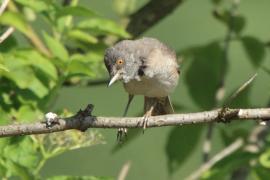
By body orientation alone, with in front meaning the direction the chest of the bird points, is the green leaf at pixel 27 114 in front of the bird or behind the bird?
in front

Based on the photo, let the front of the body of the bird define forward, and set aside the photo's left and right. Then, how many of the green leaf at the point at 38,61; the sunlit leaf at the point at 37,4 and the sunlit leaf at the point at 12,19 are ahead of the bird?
3

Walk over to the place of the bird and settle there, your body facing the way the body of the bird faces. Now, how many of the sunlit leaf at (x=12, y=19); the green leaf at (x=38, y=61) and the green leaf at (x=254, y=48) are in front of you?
2

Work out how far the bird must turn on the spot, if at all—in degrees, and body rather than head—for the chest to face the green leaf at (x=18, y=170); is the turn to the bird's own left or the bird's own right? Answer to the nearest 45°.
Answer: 0° — it already faces it

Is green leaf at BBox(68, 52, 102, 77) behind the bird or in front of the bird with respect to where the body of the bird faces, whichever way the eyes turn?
in front

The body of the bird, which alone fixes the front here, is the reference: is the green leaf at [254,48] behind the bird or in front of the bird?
behind

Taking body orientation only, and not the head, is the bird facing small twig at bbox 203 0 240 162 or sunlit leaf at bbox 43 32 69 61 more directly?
the sunlit leaf

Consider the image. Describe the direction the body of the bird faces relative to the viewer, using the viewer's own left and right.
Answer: facing the viewer and to the left of the viewer

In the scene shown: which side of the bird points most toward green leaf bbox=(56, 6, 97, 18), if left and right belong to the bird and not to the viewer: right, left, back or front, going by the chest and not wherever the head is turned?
right
